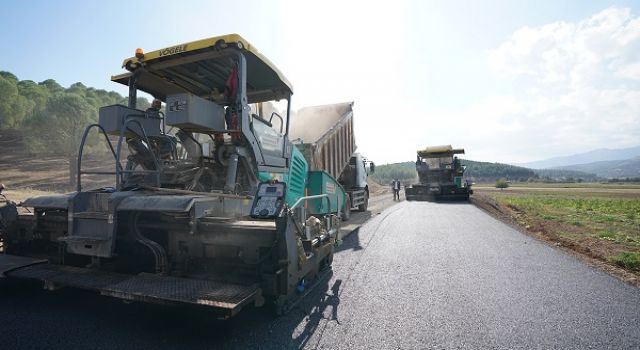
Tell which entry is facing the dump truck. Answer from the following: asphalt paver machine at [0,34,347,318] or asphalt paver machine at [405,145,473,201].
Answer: asphalt paver machine at [0,34,347,318]

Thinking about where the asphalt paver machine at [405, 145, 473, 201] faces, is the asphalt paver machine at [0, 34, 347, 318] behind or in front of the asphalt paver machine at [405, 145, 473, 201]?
behind

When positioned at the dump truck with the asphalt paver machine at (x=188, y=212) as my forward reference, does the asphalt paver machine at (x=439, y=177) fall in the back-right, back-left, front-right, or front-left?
back-left

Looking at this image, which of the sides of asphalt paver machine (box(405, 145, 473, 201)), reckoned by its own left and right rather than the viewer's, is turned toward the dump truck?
back

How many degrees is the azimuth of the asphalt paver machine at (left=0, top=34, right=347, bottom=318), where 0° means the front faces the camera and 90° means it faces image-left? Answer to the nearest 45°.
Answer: approximately 225°

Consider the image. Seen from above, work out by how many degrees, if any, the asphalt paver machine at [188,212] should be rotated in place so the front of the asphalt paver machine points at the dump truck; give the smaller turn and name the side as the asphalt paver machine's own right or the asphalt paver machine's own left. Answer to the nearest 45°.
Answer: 0° — it already faces it

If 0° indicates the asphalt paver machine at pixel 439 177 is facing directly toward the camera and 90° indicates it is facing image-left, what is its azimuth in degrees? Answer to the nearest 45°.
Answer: approximately 180°
